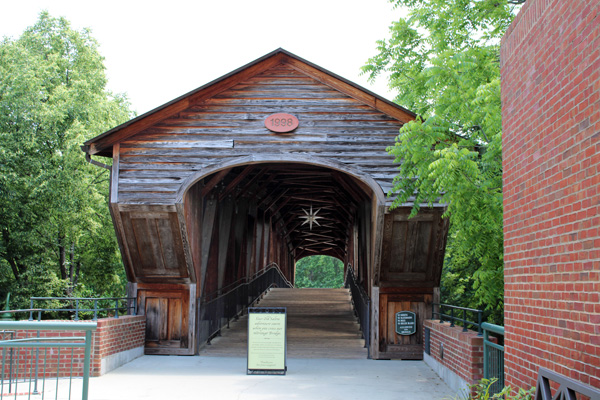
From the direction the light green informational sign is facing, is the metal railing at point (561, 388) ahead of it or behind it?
ahead

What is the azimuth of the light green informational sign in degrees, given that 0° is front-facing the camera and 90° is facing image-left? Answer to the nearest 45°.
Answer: approximately 0°

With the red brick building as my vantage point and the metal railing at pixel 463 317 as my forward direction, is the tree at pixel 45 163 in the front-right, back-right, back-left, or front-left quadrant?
front-left

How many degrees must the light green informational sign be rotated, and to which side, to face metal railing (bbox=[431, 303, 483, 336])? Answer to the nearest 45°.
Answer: approximately 45° to its left

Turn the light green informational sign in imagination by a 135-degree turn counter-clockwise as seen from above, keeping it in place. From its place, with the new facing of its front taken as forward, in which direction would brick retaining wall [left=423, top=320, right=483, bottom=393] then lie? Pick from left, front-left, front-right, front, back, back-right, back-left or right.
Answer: right

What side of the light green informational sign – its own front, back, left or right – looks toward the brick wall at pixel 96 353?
right

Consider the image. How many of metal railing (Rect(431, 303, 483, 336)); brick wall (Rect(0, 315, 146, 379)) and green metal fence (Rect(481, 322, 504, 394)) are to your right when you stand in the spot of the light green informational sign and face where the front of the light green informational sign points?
1

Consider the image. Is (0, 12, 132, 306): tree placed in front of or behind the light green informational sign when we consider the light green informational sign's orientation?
behind
